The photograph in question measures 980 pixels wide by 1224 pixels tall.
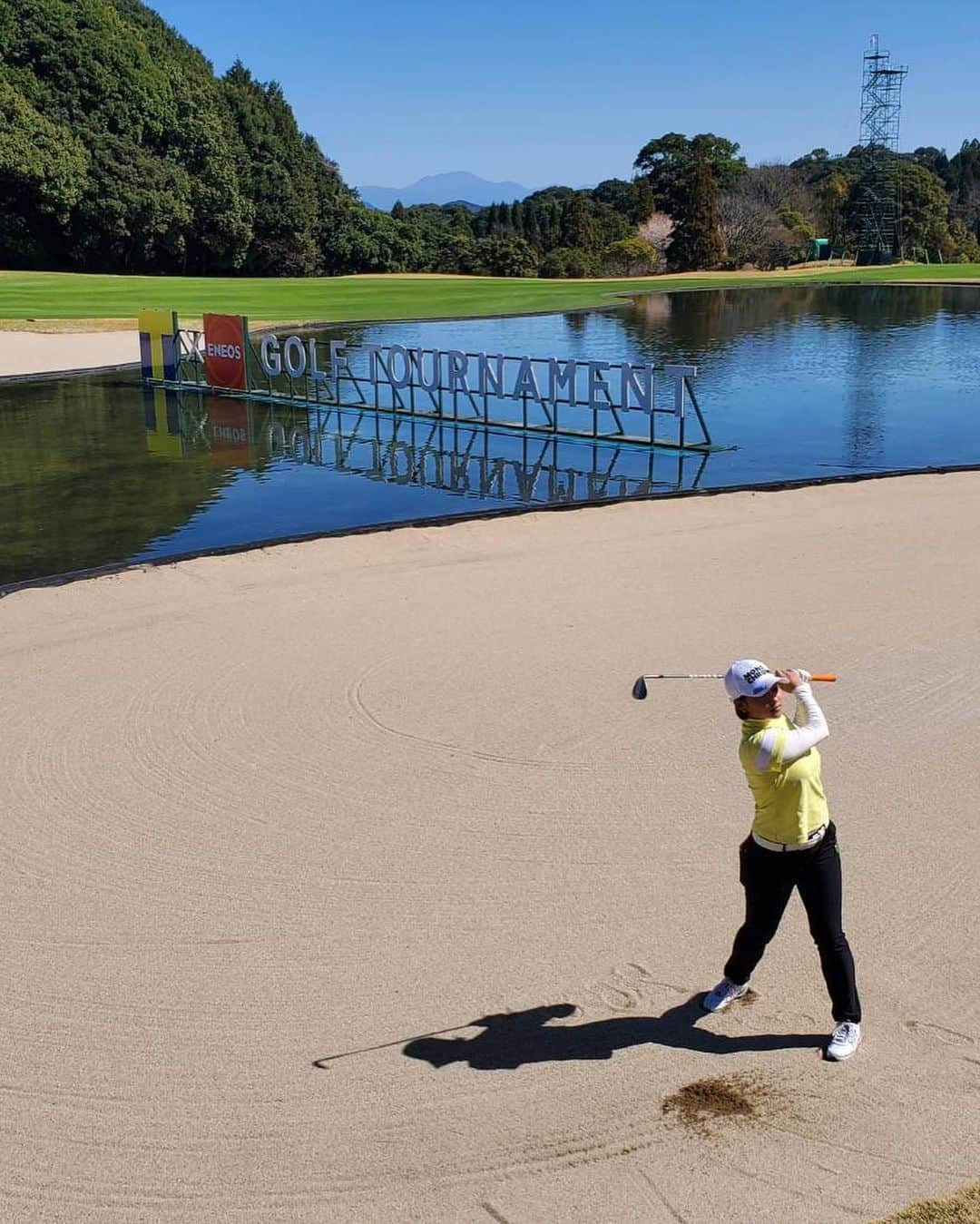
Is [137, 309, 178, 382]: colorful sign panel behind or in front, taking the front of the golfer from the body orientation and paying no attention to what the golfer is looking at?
behind

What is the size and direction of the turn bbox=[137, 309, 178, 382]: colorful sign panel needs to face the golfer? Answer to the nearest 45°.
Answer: approximately 45° to its left
